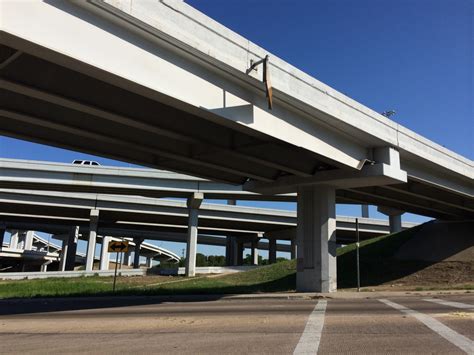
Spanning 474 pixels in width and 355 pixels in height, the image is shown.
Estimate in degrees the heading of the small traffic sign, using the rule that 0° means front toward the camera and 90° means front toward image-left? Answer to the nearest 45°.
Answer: approximately 0°

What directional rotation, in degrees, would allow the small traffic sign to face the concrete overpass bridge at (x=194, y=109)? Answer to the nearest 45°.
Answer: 0° — it already faces it
